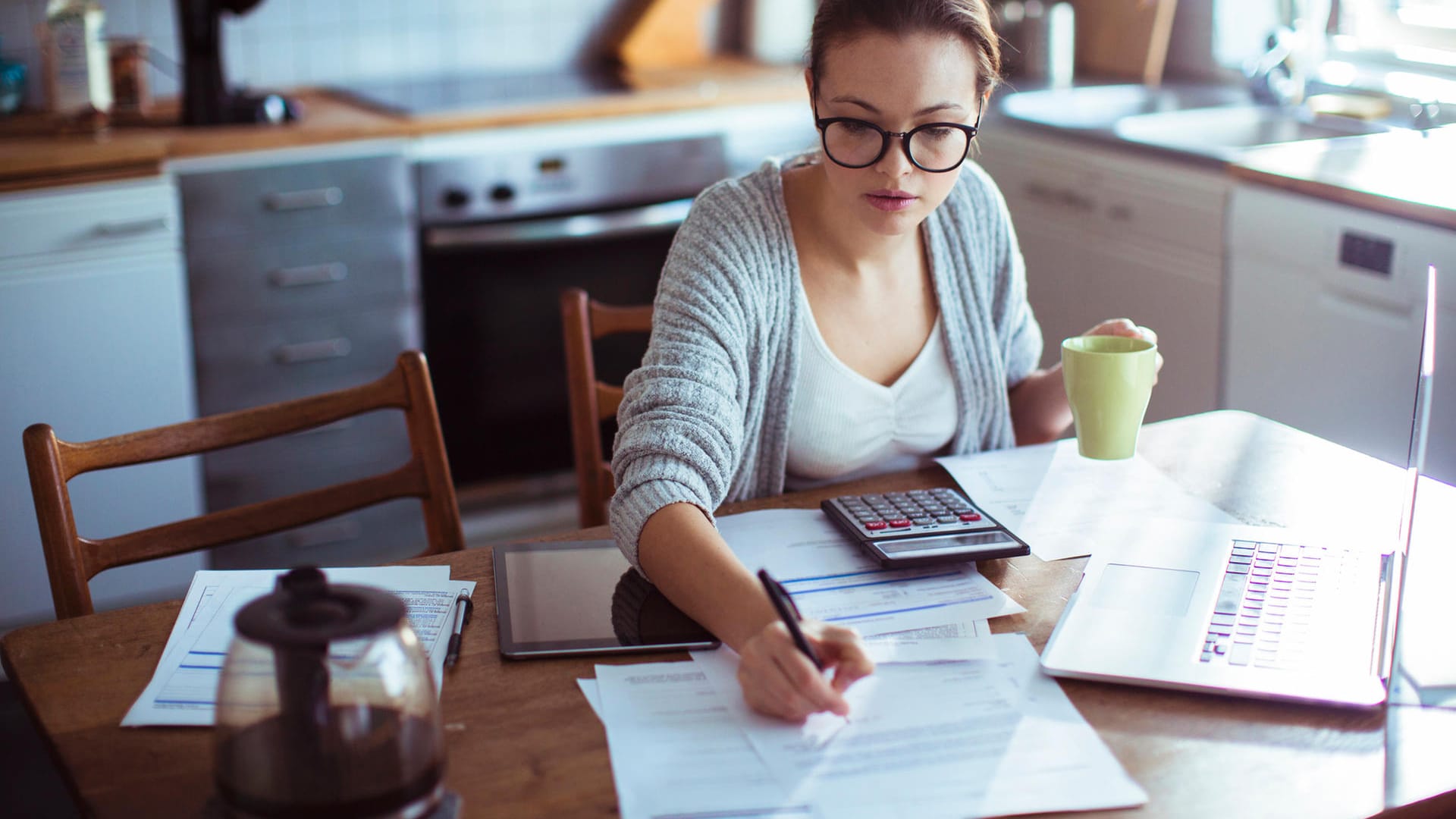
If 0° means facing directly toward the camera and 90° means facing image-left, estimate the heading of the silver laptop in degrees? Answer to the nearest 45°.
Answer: approximately 90°

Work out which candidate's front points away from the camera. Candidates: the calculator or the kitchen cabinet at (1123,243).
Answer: the calculator

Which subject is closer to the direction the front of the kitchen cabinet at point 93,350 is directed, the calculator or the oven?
the calculator

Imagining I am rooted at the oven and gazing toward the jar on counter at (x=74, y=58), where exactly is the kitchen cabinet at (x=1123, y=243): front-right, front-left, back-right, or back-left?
back-left
